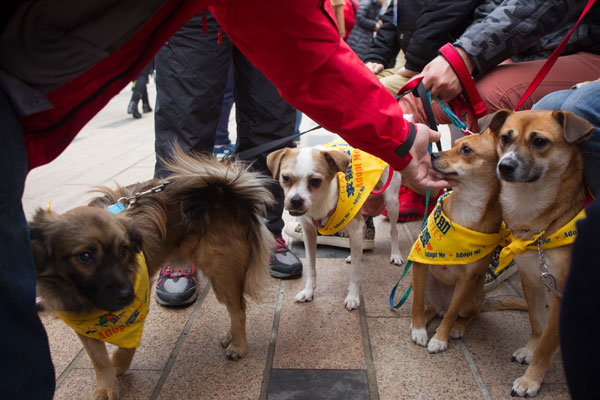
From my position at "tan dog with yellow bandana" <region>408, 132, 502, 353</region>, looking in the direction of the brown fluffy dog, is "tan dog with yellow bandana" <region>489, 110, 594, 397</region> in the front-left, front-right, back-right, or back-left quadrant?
back-left

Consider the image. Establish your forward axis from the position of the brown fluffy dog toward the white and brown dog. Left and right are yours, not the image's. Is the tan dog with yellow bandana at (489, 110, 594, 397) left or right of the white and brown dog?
right

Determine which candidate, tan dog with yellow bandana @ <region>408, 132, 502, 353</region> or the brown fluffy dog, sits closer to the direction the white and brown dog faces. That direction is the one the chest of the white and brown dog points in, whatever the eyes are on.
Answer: the brown fluffy dog

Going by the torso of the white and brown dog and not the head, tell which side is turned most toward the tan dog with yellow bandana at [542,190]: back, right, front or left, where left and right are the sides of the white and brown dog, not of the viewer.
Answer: left

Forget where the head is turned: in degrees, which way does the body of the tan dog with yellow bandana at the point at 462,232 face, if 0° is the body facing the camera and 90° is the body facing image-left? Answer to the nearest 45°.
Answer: approximately 45°

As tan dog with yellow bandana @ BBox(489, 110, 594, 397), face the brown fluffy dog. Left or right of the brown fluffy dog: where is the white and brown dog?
right

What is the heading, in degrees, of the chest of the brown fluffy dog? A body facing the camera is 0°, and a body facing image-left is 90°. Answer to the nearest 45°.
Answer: approximately 45°
